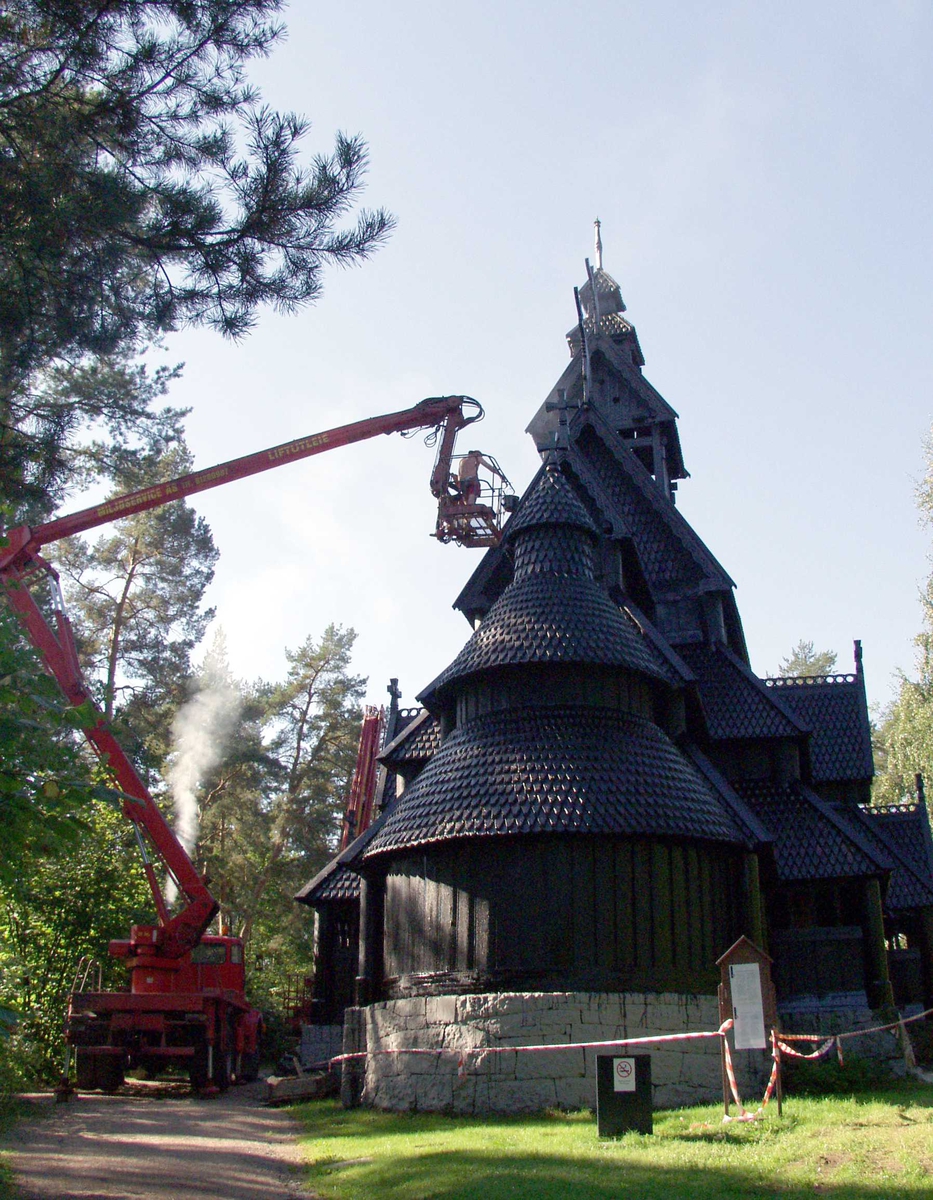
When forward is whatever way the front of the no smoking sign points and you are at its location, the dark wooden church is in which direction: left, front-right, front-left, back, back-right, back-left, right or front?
back

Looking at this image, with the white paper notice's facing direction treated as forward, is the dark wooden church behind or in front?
behind

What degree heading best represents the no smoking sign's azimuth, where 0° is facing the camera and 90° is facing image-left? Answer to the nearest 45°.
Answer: approximately 0°

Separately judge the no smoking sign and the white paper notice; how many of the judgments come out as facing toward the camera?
2

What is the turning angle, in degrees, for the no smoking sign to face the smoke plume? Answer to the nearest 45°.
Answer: approximately 135° to its right

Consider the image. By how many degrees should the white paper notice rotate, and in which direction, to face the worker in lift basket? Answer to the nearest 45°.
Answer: approximately 135° to its right

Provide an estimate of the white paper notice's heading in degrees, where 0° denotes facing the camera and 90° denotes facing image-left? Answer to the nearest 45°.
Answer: approximately 0°
